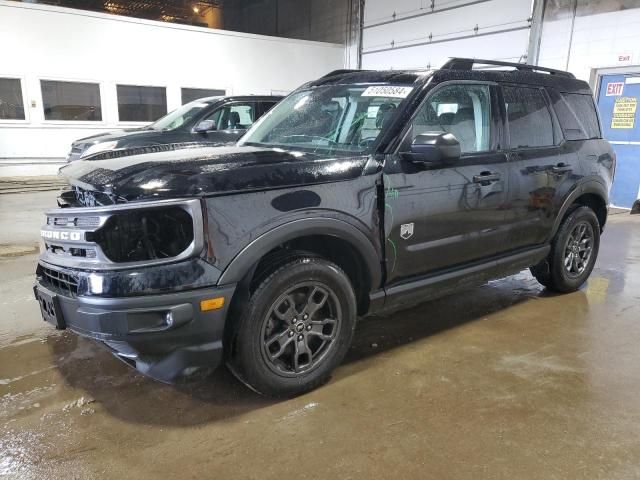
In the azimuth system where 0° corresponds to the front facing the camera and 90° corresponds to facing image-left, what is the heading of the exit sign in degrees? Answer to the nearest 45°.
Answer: approximately 0°

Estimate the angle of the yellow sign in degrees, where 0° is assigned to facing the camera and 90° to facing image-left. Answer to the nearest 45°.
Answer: approximately 0°

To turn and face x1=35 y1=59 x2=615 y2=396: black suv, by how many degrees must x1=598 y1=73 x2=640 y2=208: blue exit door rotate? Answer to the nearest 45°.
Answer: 0° — it already faces it

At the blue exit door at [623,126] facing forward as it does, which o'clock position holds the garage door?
The garage door is roughly at 4 o'clock from the blue exit door.

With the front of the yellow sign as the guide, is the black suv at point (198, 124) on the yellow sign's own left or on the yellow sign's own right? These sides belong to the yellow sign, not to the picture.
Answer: on the yellow sign's own right

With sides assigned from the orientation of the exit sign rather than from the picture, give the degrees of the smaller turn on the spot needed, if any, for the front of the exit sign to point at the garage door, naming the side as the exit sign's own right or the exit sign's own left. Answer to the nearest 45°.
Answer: approximately 135° to the exit sign's own right

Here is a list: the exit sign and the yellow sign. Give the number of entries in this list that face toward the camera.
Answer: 2

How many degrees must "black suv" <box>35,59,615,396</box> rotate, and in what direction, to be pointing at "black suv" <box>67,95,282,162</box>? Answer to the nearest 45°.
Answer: approximately 135° to its right

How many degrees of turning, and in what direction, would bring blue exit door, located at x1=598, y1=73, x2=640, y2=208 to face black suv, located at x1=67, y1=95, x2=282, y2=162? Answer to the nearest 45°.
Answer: approximately 45° to its right

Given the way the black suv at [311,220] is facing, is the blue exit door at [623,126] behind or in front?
behind

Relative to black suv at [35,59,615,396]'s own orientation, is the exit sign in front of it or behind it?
behind

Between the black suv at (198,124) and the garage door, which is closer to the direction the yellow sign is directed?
the black suv
